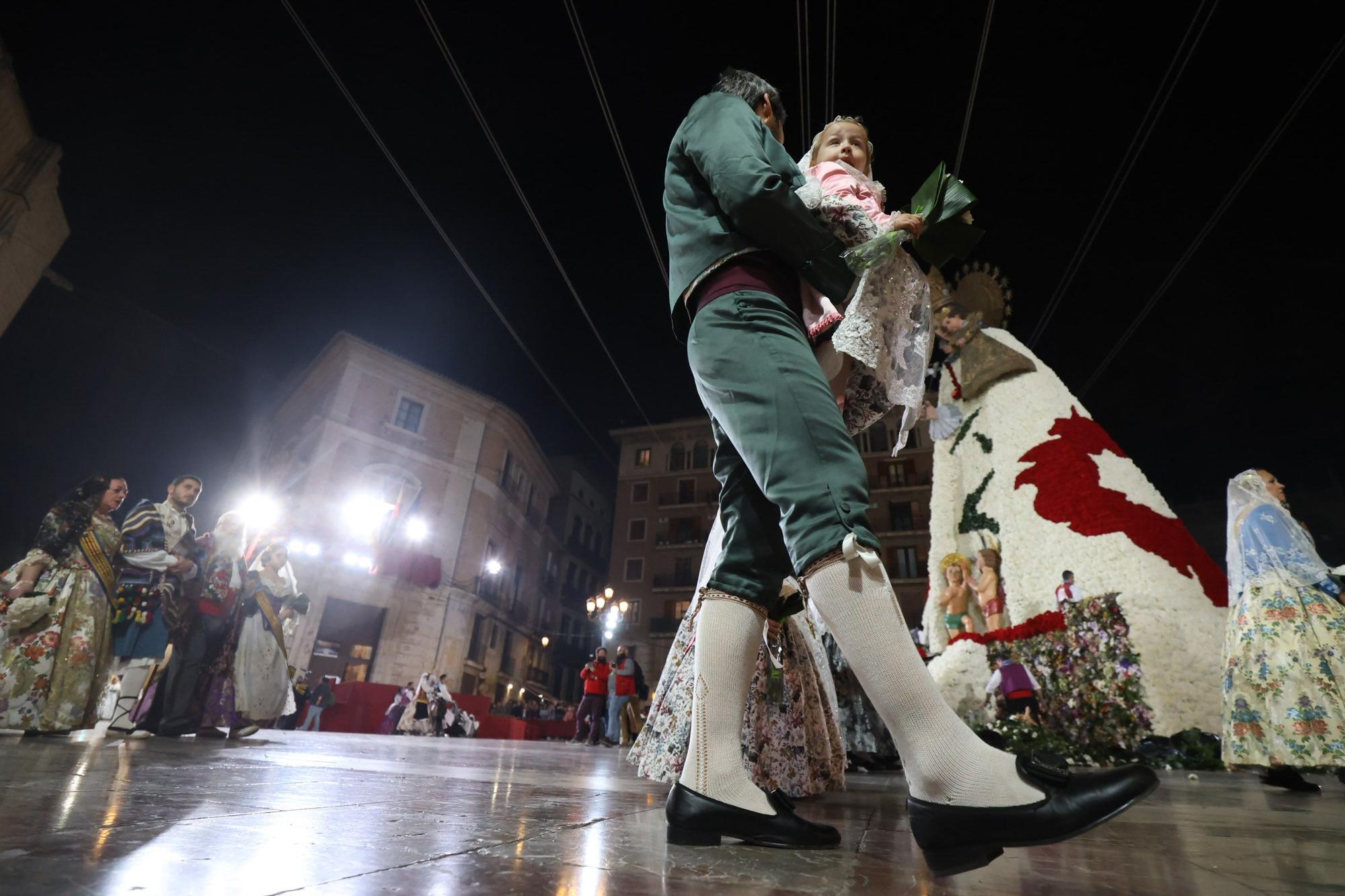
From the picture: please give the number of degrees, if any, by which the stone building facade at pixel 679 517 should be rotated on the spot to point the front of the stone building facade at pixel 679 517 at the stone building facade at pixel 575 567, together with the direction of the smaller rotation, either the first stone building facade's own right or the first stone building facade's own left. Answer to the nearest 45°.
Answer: approximately 135° to the first stone building facade's own right

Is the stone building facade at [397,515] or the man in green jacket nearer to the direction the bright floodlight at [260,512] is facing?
the man in green jacket

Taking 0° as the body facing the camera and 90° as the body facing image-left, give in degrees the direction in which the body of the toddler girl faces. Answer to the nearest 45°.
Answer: approximately 315°

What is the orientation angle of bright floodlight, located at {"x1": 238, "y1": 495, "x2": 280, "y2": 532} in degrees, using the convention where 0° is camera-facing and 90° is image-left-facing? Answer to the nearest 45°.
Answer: approximately 0°

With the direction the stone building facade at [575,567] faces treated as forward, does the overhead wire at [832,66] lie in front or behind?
in front

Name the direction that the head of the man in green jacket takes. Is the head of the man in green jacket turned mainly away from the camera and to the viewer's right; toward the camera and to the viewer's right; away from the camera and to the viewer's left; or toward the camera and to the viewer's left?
away from the camera and to the viewer's right

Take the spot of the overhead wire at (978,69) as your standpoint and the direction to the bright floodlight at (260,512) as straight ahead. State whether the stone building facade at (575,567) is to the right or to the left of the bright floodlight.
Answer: right
